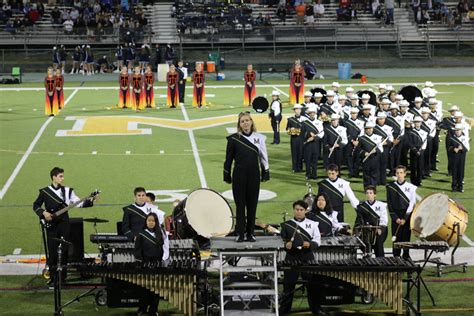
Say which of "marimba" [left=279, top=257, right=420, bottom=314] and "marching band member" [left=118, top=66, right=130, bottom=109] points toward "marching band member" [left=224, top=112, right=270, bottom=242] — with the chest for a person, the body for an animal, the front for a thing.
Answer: "marching band member" [left=118, top=66, right=130, bottom=109]

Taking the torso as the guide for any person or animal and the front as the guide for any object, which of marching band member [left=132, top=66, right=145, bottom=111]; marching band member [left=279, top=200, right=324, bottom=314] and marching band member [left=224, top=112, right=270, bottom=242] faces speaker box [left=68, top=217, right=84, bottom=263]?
marching band member [left=132, top=66, right=145, bottom=111]

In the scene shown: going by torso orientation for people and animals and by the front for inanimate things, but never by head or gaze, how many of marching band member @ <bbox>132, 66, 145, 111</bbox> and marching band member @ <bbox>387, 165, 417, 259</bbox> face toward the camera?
2

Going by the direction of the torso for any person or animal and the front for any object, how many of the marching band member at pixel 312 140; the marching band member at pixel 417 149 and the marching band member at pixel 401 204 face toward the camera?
3

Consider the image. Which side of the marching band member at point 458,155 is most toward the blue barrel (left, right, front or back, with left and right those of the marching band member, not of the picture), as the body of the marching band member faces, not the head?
back

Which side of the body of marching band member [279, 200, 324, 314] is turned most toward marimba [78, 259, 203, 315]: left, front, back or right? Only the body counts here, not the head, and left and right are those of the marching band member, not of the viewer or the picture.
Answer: right

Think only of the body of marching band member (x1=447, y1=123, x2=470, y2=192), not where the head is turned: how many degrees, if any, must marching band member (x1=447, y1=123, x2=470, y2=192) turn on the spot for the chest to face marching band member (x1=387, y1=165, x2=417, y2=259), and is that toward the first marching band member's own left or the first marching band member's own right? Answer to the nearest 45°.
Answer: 0° — they already face them

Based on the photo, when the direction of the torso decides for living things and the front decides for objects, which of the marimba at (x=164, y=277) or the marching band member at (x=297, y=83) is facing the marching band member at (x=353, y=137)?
the marching band member at (x=297, y=83)

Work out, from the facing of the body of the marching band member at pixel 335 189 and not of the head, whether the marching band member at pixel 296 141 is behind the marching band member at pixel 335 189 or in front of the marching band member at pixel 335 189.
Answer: behind

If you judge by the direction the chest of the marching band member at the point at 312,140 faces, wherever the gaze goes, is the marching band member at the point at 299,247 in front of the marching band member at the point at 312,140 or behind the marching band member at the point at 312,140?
in front

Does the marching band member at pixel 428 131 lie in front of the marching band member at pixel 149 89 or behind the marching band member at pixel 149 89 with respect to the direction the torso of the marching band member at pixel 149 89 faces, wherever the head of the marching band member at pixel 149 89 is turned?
in front
